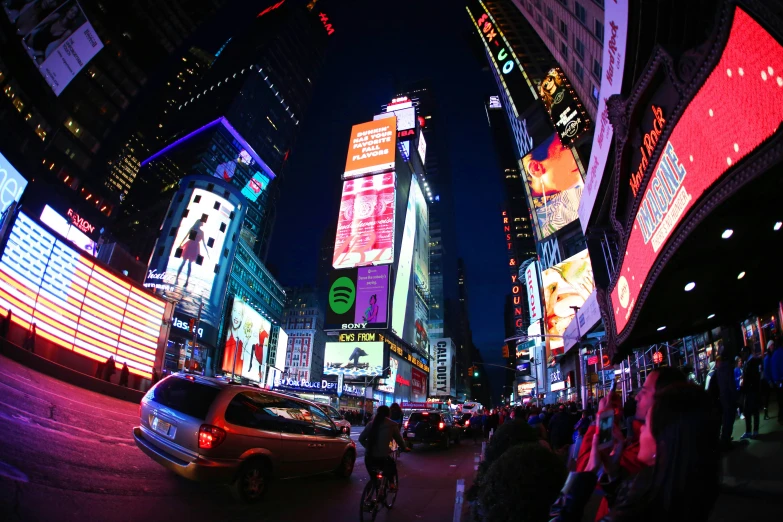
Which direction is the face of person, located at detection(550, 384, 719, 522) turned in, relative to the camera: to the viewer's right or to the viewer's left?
to the viewer's left

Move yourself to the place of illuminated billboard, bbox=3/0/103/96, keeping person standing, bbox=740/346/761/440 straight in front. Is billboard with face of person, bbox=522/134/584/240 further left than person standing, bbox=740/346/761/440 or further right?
left

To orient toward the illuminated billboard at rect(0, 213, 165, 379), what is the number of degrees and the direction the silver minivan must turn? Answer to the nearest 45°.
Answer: approximately 90° to its left

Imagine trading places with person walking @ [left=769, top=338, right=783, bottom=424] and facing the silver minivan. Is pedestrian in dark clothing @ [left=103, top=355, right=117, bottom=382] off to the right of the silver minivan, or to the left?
right

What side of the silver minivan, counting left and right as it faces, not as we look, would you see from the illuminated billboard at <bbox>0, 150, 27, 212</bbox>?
left

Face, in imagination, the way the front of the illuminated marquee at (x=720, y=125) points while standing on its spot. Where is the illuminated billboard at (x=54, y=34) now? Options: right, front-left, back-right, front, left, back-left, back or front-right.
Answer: front-right

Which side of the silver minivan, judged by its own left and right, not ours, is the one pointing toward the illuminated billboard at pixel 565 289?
front

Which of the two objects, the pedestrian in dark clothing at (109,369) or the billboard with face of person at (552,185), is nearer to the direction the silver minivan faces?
the billboard with face of person

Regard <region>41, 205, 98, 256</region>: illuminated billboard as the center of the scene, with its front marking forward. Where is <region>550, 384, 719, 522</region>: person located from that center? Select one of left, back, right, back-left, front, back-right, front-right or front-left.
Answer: front-right

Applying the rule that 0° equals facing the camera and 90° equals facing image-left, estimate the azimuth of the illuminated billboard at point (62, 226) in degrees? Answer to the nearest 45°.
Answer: approximately 315°

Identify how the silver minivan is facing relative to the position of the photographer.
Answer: facing away from the viewer and to the right of the viewer

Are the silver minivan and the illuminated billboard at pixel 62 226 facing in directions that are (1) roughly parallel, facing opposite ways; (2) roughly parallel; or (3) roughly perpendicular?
roughly perpendicular
